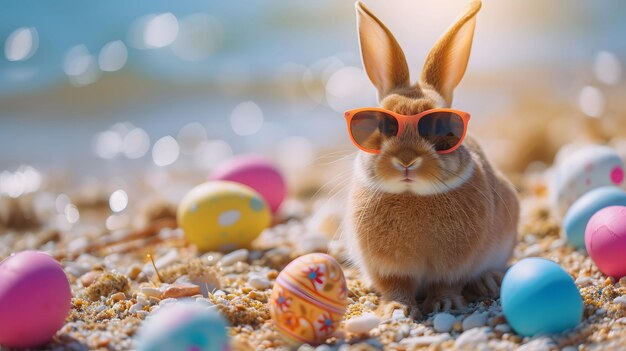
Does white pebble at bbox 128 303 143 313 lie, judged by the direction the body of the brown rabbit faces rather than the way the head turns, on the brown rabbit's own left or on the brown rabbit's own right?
on the brown rabbit's own right

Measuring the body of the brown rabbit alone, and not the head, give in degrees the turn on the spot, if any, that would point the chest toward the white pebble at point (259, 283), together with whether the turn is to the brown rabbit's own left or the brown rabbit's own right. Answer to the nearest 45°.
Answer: approximately 90° to the brown rabbit's own right

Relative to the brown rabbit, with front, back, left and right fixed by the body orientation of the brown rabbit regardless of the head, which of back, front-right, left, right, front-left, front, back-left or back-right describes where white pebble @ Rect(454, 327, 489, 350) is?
front

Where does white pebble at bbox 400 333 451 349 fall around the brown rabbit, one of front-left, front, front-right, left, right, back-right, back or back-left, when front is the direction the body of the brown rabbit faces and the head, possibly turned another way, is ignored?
front

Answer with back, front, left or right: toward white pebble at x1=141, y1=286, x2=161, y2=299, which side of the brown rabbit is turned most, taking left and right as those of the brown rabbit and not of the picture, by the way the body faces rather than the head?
right

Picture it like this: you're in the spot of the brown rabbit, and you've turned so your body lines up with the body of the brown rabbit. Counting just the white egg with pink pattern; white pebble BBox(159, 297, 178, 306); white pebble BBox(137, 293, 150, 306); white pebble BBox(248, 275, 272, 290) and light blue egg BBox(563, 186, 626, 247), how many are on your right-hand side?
3

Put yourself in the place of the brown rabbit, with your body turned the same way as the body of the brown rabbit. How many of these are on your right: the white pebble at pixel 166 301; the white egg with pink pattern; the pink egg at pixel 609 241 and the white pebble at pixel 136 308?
2

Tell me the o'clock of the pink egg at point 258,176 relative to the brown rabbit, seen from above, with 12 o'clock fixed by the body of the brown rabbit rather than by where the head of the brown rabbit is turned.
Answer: The pink egg is roughly at 5 o'clock from the brown rabbit.

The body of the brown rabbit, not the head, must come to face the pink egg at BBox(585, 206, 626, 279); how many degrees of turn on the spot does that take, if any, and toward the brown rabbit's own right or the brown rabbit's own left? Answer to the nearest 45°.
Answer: approximately 90° to the brown rabbit's own left

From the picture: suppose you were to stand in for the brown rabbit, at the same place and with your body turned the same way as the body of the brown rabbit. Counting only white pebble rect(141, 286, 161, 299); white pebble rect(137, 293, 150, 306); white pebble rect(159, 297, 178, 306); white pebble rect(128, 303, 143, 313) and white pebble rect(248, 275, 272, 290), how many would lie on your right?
5

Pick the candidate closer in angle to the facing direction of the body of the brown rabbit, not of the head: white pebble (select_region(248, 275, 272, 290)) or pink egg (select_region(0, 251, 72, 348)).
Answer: the pink egg

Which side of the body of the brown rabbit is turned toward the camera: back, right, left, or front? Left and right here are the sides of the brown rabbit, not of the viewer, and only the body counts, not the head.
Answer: front

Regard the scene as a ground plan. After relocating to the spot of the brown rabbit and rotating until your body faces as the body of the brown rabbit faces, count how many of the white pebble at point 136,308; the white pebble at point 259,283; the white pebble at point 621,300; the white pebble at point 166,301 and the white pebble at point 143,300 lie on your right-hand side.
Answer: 4

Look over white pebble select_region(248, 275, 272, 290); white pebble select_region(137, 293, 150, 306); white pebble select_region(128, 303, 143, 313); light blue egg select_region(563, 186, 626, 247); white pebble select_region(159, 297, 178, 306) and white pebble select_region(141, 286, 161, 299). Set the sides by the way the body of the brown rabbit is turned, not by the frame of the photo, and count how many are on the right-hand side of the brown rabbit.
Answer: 5

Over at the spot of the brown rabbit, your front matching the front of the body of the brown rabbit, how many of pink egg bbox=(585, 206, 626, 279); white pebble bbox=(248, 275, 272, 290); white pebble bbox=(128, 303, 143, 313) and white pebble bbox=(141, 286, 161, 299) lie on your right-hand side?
3

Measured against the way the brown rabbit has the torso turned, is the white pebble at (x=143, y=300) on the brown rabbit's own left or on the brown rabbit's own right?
on the brown rabbit's own right

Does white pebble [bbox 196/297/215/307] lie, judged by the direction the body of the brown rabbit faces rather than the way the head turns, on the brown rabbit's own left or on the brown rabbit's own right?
on the brown rabbit's own right

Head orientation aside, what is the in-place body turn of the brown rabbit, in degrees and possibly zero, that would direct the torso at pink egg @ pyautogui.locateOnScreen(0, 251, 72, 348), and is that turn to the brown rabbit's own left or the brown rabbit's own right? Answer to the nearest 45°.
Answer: approximately 45° to the brown rabbit's own right
